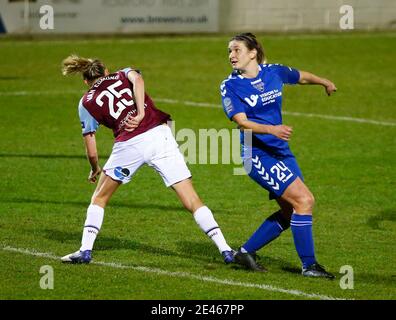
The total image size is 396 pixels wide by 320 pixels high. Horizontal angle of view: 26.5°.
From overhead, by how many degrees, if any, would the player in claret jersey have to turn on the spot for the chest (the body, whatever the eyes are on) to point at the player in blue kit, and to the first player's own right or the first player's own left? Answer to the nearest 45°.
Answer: approximately 90° to the first player's own right

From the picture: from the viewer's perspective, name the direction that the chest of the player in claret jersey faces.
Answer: away from the camera
